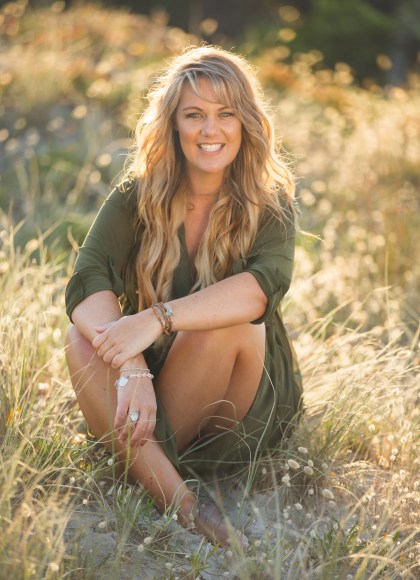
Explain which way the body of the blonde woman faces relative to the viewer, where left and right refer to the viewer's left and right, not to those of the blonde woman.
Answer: facing the viewer

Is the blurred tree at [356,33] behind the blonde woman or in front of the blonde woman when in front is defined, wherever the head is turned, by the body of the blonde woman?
behind

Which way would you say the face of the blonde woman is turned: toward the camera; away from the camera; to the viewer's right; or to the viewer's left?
toward the camera
